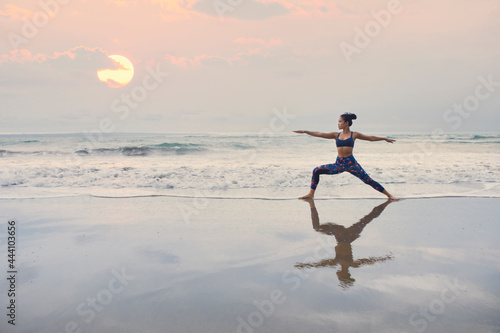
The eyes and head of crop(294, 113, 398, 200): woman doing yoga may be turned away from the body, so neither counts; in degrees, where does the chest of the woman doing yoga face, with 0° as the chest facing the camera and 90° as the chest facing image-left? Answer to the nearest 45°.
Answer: approximately 0°
